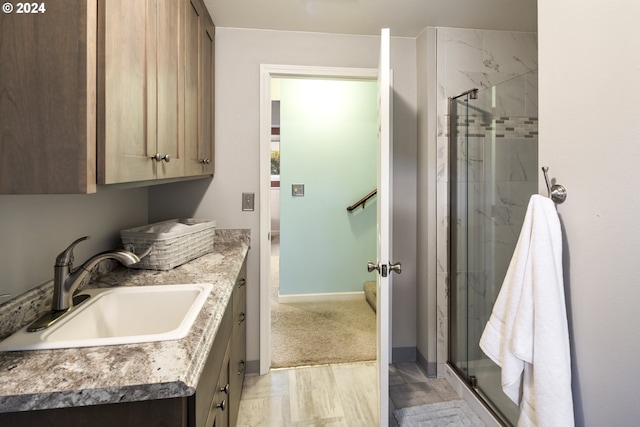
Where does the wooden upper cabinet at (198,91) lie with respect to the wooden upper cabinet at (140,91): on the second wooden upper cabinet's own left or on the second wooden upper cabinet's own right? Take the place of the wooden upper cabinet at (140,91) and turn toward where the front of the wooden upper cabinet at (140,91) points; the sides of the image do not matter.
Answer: on the second wooden upper cabinet's own left

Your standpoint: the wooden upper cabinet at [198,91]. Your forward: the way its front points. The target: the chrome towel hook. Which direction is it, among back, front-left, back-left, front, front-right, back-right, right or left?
front-right

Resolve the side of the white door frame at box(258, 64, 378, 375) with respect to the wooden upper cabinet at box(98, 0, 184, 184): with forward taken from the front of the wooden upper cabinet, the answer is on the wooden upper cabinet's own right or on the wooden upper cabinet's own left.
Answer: on the wooden upper cabinet's own left

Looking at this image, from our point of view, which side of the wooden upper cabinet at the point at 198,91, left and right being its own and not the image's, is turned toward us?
right

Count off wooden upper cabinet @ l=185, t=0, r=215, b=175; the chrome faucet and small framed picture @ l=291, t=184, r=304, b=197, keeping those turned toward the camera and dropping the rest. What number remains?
1

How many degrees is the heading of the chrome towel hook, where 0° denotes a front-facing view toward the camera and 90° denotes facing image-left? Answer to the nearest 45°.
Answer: approximately 45°

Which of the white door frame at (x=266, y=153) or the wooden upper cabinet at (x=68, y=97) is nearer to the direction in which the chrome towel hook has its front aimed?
the wooden upper cabinet

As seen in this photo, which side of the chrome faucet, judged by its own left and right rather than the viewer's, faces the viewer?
right

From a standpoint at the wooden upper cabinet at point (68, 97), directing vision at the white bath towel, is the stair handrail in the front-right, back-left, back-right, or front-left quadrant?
front-left

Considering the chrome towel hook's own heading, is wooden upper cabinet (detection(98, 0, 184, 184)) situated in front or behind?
in front

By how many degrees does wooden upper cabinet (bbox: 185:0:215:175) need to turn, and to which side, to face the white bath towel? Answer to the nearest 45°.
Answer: approximately 45° to its right

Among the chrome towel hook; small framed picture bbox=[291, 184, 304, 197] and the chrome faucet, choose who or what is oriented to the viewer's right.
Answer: the chrome faucet

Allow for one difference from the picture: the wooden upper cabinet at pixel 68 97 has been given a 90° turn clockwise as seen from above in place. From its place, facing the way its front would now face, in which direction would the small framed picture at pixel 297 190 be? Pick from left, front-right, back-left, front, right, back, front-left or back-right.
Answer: back

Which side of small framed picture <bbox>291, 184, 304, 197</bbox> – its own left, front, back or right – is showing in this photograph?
front

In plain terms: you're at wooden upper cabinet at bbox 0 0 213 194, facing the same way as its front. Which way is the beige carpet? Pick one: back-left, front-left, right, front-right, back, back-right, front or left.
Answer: left

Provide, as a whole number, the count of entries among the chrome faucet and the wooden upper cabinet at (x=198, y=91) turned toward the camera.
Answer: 0

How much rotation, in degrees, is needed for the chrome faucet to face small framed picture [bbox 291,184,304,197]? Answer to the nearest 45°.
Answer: approximately 45° to its left
